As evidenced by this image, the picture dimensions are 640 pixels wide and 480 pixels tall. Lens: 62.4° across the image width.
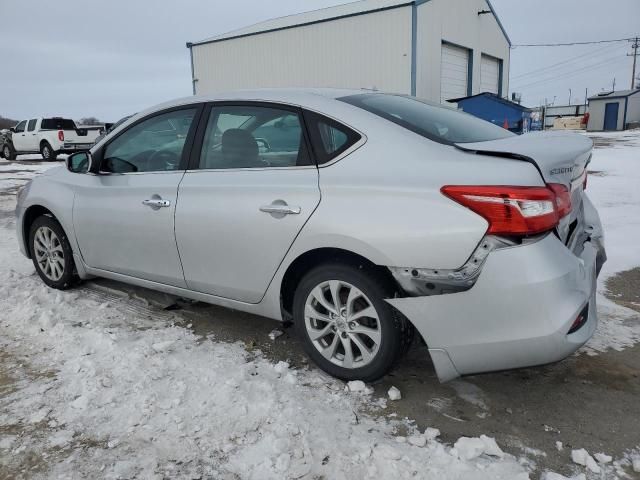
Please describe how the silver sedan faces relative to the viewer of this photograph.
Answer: facing away from the viewer and to the left of the viewer

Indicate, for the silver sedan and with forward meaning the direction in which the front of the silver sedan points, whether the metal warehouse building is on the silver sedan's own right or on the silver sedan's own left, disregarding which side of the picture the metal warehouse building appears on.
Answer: on the silver sedan's own right

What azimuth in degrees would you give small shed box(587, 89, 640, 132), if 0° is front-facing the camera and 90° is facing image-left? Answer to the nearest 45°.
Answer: approximately 45°

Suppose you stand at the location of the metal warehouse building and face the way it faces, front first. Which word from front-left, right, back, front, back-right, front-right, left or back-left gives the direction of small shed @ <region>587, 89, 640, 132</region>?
left

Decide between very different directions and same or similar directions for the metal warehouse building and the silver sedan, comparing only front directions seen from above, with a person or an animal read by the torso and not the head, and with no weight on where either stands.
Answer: very different directions

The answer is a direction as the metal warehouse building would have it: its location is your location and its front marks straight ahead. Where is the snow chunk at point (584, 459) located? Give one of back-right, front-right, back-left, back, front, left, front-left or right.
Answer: front-right

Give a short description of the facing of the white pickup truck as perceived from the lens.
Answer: facing away from the viewer and to the left of the viewer

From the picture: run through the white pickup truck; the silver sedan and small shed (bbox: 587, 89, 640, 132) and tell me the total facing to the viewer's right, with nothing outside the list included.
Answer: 0

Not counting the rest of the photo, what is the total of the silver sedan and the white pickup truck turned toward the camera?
0

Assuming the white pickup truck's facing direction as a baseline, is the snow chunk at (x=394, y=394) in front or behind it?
behind

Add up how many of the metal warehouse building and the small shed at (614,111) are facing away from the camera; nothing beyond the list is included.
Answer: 0

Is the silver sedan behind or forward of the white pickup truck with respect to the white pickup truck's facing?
behind

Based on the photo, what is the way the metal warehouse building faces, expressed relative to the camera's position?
facing the viewer and to the right of the viewer

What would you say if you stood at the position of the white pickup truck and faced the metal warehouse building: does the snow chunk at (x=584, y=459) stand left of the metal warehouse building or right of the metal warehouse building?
right

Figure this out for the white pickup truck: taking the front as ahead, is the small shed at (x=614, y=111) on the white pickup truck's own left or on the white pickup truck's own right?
on the white pickup truck's own right

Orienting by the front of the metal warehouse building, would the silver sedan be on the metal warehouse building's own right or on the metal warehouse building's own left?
on the metal warehouse building's own right

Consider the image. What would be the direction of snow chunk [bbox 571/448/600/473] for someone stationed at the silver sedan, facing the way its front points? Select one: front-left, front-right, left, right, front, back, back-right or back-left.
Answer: back
